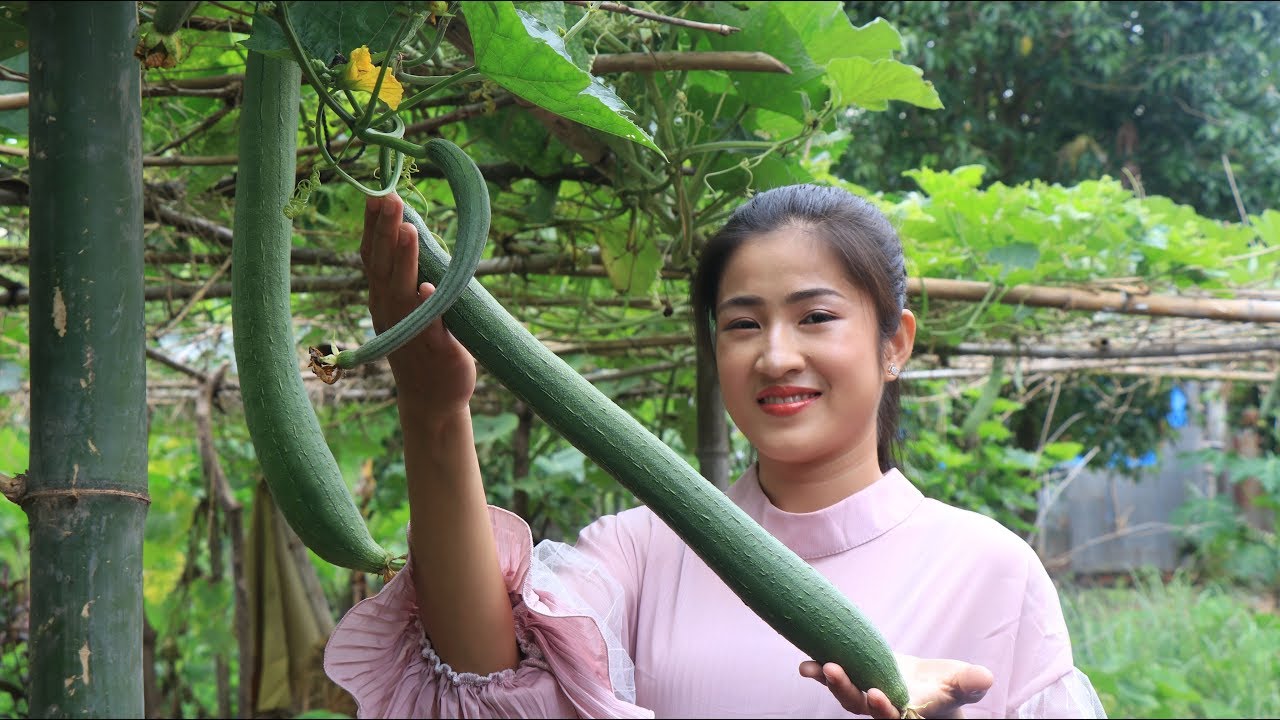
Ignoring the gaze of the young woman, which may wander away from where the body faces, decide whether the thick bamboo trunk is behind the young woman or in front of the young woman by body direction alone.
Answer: in front

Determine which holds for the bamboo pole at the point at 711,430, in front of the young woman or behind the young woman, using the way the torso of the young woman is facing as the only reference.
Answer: behind

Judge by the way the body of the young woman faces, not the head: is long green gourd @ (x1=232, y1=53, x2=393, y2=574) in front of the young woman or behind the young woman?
in front

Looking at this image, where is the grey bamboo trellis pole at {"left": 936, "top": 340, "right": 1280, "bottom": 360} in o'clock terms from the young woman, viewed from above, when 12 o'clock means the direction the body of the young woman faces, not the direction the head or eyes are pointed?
The grey bamboo trellis pole is roughly at 7 o'clock from the young woman.

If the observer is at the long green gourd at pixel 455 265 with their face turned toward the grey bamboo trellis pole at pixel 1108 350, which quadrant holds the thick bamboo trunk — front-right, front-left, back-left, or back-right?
back-left

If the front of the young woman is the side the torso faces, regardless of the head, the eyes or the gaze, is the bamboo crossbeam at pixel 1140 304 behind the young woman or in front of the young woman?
behind

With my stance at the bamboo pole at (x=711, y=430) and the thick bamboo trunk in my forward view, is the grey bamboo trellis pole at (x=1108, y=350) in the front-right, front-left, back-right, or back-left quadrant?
back-left

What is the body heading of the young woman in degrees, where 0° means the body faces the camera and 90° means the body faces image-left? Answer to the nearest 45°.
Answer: approximately 0°
